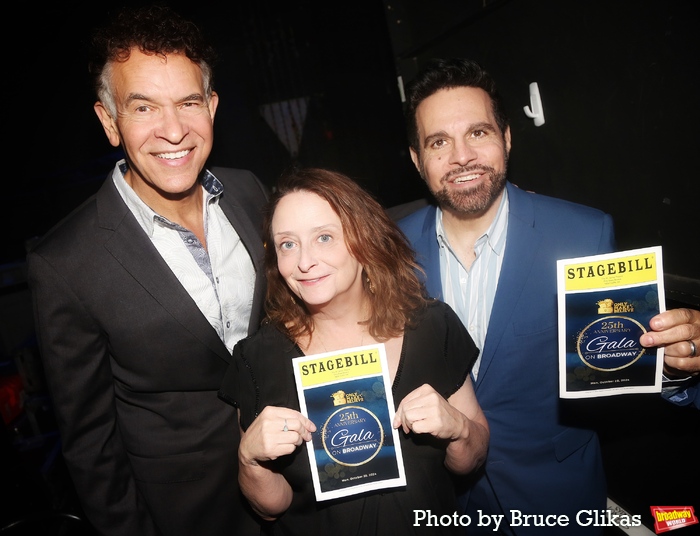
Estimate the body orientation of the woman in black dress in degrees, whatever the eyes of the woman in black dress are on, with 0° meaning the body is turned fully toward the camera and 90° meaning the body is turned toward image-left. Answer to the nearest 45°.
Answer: approximately 0°

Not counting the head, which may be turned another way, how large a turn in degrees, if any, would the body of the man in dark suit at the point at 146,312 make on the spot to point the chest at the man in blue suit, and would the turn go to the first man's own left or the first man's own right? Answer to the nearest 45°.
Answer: approximately 45° to the first man's own left
